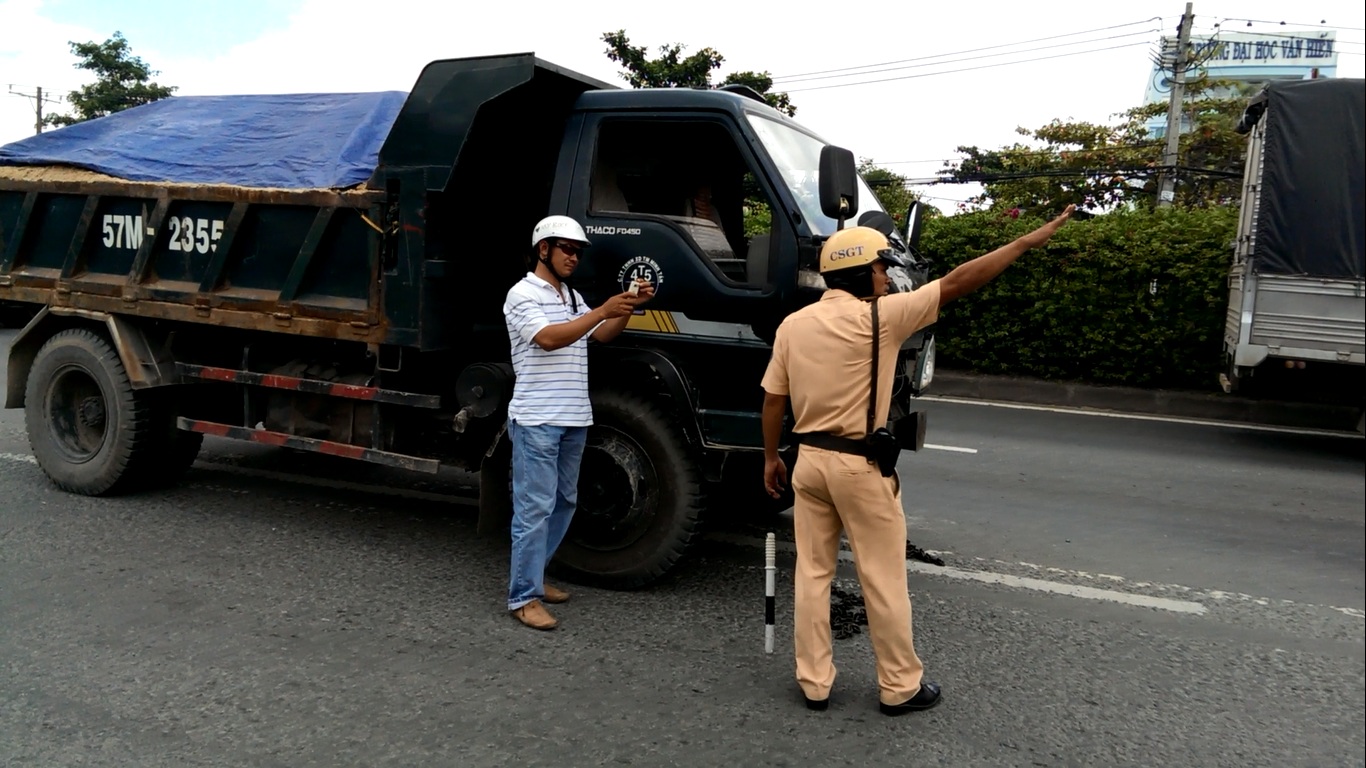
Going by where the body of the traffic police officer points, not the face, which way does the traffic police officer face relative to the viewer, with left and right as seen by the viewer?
facing away from the viewer and to the right of the viewer

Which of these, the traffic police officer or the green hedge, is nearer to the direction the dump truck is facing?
the traffic police officer

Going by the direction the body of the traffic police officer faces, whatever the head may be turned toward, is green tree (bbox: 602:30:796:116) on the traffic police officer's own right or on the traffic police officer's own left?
on the traffic police officer's own left

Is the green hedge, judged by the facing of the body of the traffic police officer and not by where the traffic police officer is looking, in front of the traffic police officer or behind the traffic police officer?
in front

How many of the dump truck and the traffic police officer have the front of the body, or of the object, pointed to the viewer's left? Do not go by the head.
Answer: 0

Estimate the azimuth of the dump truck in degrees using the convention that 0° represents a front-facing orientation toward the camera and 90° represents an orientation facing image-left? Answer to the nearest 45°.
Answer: approximately 315°

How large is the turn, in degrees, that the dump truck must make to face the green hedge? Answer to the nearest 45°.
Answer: approximately 90° to its left

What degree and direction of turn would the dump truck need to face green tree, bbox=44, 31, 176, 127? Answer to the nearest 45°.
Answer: approximately 135° to its left

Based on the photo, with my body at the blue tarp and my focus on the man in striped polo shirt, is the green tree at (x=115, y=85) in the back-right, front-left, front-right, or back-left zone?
back-left
